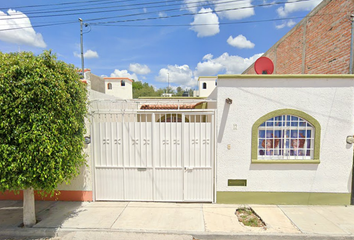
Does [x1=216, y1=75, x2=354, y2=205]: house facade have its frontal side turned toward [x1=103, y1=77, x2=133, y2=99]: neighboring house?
no

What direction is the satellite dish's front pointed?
toward the camera

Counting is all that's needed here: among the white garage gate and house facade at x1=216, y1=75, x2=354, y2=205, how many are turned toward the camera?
2

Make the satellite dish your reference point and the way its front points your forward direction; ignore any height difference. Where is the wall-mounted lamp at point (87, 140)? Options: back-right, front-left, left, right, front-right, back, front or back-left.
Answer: front-right

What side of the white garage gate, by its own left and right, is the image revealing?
front

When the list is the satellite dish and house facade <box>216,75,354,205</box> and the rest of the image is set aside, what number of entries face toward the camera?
2

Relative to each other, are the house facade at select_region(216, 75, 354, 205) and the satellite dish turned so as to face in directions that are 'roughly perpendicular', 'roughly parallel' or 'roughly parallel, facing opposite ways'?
roughly parallel

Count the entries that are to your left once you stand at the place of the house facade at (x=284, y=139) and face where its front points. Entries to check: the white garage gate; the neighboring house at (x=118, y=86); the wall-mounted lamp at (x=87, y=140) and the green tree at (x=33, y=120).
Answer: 0

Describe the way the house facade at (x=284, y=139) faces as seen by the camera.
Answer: facing the viewer

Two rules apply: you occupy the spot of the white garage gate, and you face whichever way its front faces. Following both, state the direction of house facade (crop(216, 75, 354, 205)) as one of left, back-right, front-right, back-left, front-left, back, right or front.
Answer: left

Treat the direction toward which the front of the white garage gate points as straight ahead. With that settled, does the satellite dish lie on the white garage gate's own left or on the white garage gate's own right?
on the white garage gate's own left

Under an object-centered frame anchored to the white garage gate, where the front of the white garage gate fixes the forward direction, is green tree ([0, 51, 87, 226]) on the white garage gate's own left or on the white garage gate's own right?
on the white garage gate's own right

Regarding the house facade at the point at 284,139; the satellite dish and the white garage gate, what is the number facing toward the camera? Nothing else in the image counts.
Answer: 3
